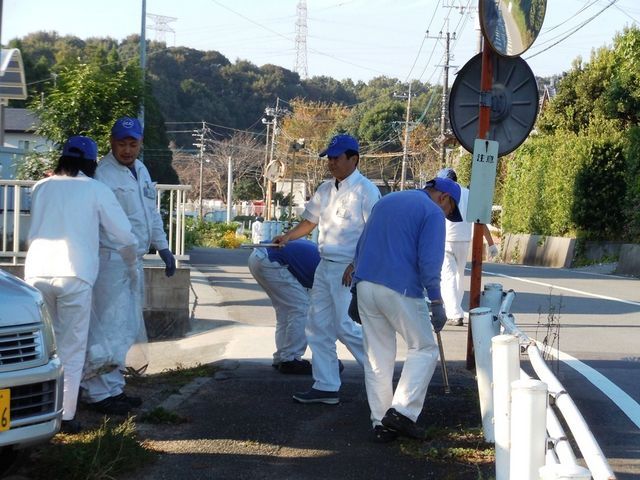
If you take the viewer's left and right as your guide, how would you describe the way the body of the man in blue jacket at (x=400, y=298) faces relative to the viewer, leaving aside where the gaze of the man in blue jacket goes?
facing away from the viewer and to the right of the viewer

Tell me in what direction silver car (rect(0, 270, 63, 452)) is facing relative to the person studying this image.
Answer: facing the viewer and to the right of the viewer

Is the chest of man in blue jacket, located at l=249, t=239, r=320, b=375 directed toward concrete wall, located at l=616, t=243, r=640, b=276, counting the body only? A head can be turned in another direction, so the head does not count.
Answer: no

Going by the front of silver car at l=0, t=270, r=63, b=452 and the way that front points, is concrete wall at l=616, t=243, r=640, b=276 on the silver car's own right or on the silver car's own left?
on the silver car's own left

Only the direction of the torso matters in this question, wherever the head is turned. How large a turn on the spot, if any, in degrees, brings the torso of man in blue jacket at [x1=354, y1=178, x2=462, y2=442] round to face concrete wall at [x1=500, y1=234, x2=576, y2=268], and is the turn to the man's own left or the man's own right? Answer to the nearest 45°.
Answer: approximately 45° to the man's own left

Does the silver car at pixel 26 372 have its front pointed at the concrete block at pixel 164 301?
no

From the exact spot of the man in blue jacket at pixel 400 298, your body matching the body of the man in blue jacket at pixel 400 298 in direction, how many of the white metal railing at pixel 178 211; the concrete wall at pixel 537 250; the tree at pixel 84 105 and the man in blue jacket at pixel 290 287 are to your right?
0

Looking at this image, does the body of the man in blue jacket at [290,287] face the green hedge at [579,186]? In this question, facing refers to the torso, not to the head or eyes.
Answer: no

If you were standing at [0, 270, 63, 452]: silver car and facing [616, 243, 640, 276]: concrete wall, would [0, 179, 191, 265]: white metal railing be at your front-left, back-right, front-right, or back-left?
front-left

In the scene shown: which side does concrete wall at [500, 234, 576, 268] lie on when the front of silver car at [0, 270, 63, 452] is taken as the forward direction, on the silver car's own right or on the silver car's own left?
on the silver car's own left

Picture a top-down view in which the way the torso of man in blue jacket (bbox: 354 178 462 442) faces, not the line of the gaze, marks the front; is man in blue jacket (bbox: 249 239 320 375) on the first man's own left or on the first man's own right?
on the first man's own left
